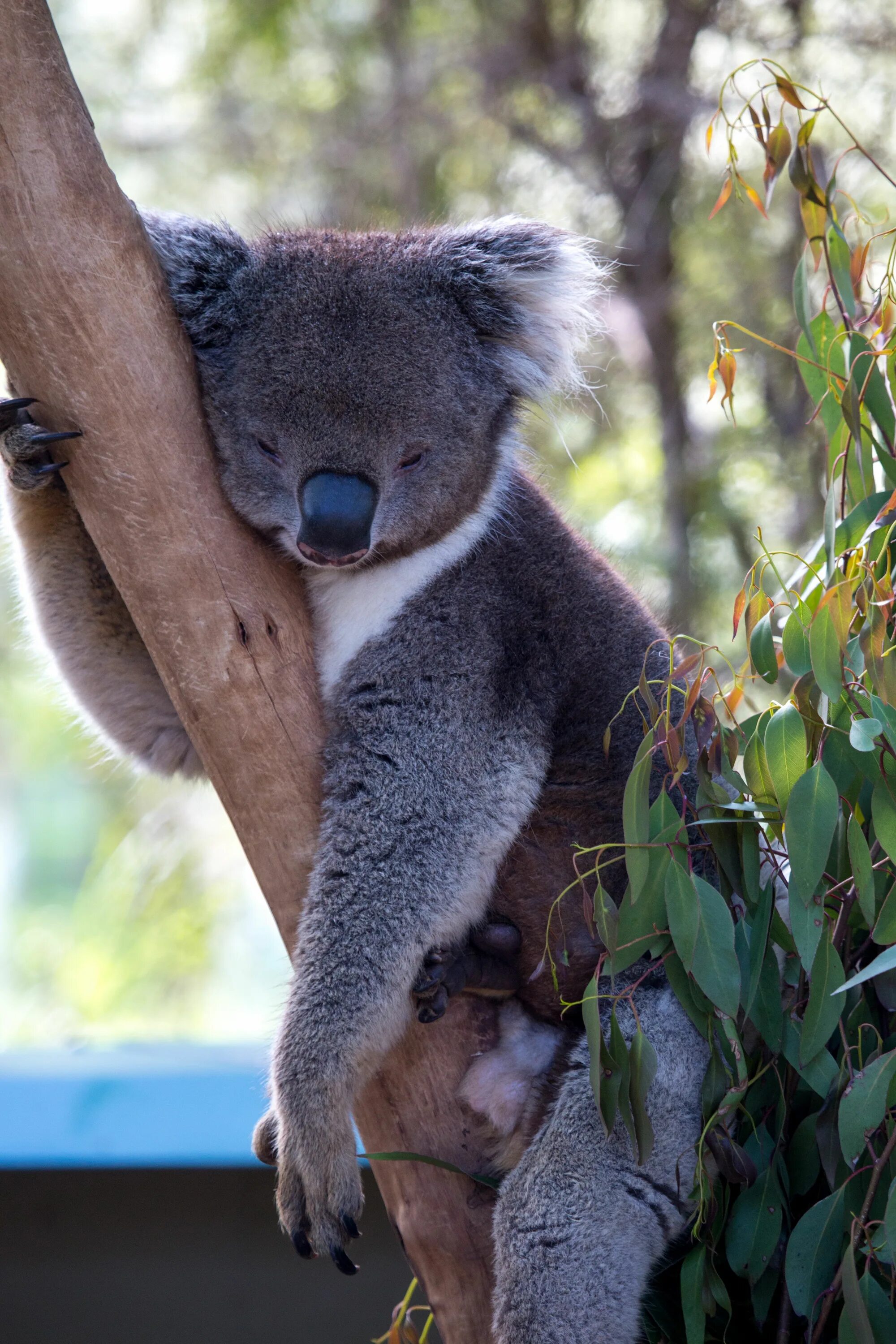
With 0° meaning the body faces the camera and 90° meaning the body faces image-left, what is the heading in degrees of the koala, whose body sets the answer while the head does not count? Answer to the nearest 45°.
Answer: approximately 45°
